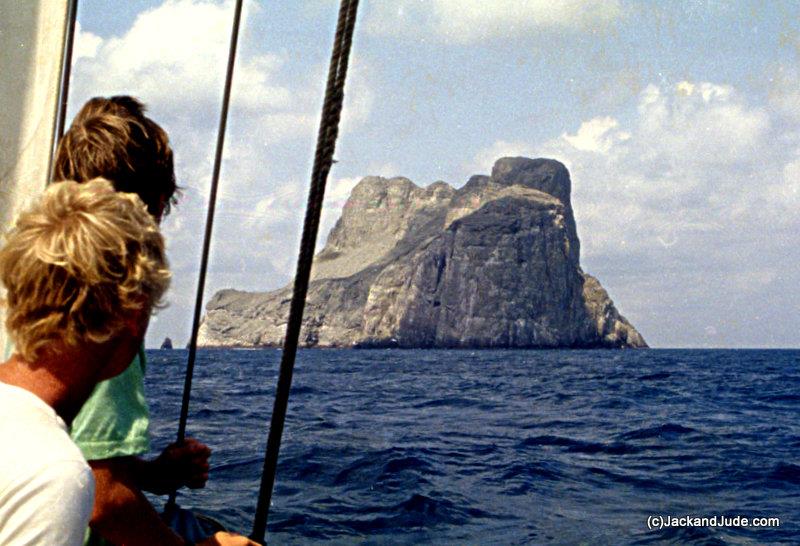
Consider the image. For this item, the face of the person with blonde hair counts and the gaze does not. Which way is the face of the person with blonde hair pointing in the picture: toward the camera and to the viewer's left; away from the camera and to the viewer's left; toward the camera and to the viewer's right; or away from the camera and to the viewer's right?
away from the camera and to the viewer's right

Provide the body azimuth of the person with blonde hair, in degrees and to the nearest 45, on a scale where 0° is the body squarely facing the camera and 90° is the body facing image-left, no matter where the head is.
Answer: approximately 225°

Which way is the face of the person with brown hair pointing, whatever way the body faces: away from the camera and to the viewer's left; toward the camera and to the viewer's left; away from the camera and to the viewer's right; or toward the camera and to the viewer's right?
away from the camera and to the viewer's right
